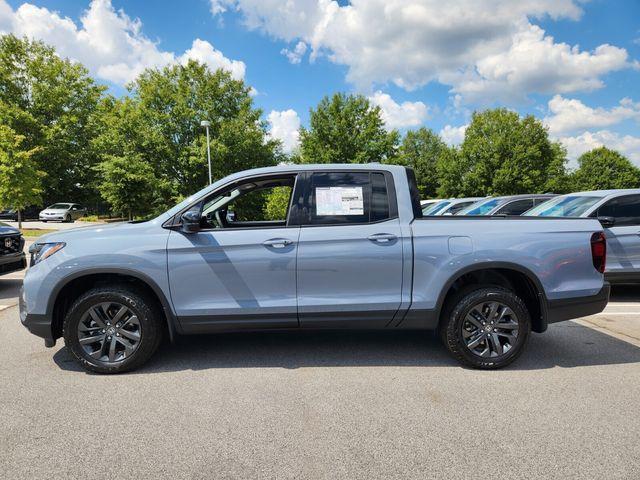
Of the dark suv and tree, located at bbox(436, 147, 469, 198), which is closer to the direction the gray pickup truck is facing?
the dark suv

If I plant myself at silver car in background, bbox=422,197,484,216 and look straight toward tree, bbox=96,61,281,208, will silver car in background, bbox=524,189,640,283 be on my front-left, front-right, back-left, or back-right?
back-left

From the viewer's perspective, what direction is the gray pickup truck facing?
to the viewer's left

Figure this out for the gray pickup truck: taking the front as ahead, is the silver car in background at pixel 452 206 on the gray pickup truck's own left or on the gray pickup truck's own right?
on the gray pickup truck's own right

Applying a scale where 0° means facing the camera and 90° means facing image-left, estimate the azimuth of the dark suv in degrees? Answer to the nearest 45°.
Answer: approximately 315°

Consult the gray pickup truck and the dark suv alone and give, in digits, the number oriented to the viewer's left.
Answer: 1

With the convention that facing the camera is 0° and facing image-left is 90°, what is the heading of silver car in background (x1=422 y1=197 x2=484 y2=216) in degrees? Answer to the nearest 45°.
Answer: approximately 45°

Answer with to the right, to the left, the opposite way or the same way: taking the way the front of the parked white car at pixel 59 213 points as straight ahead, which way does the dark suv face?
to the left

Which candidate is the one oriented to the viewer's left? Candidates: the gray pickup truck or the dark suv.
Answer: the gray pickup truck

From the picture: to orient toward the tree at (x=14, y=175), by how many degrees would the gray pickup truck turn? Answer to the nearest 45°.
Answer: approximately 45° to its right
